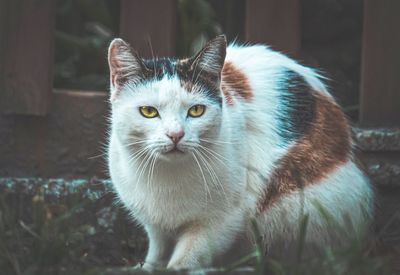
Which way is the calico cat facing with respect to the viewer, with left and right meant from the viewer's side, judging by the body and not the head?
facing the viewer and to the left of the viewer

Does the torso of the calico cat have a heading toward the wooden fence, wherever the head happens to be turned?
no
